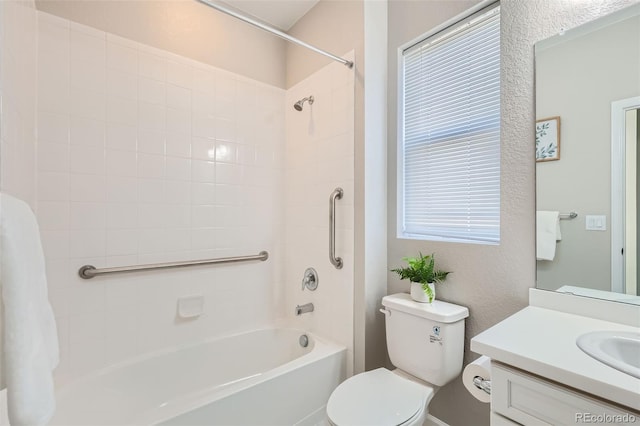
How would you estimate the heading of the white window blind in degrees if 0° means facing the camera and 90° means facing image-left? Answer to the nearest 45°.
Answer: approximately 45°

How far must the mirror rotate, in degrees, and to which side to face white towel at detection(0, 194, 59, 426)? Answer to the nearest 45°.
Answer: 0° — it already faces it

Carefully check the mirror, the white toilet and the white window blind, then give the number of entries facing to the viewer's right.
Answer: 0

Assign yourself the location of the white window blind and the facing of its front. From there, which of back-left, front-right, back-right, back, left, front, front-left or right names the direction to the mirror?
left

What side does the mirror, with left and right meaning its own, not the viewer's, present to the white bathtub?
front

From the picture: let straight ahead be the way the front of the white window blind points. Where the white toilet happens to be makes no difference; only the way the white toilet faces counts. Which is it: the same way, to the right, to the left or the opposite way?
the same way

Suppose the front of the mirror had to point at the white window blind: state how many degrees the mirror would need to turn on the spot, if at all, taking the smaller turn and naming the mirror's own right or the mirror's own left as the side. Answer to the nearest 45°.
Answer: approximately 45° to the mirror's own right

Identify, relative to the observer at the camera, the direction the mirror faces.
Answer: facing the viewer and to the left of the viewer
